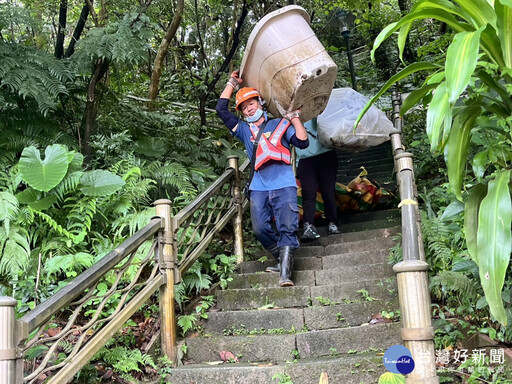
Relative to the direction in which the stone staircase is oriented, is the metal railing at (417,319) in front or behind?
in front

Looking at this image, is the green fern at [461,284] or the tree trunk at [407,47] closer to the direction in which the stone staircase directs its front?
the green fern

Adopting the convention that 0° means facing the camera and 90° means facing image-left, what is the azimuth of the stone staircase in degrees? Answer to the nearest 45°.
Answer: approximately 0°

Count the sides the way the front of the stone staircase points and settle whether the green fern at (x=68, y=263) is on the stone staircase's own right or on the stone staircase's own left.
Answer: on the stone staircase's own right

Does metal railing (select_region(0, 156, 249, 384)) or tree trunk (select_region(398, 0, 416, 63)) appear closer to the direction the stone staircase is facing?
the metal railing

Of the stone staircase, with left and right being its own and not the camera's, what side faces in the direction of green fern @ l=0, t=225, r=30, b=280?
right

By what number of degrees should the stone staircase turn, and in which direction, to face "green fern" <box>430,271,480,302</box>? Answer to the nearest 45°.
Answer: approximately 45° to its left

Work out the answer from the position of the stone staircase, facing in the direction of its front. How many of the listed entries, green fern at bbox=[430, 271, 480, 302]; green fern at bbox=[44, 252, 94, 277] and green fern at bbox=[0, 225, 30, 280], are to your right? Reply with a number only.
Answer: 2
